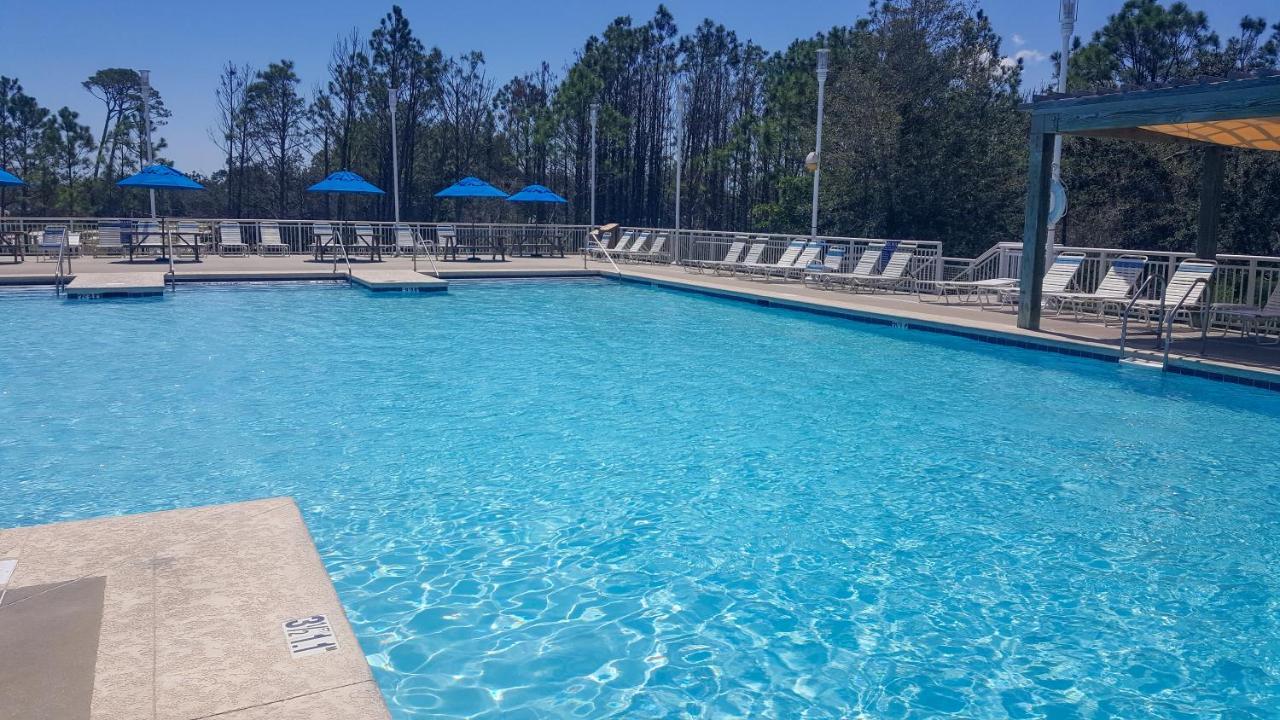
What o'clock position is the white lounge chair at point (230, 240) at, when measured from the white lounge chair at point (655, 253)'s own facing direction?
the white lounge chair at point (230, 240) is roughly at 12 o'clock from the white lounge chair at point (655, 253).

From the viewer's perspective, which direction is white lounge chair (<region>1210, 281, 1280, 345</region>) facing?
to the viewer's left

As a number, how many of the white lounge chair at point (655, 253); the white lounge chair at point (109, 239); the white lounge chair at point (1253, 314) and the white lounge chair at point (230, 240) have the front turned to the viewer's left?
2

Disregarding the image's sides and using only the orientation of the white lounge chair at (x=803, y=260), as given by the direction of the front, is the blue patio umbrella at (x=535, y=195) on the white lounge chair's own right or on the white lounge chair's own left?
on the white lounge chair's own right

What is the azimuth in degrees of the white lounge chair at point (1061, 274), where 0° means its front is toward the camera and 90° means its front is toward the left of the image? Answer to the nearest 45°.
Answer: approximately 45°

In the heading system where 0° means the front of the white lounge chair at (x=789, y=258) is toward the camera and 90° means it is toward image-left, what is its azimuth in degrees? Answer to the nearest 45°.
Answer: approximately 45°

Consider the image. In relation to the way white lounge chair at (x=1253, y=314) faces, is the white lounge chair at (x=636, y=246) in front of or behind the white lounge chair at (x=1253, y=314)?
in front

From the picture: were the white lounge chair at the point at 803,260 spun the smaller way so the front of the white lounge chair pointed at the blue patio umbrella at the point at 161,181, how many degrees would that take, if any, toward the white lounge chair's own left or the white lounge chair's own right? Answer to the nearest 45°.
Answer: approximately 45° to the white lounge chair's own right

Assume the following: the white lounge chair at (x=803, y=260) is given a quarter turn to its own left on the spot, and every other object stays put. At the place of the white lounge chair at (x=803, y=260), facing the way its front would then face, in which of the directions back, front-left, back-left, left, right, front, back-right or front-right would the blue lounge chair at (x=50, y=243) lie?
back-right
